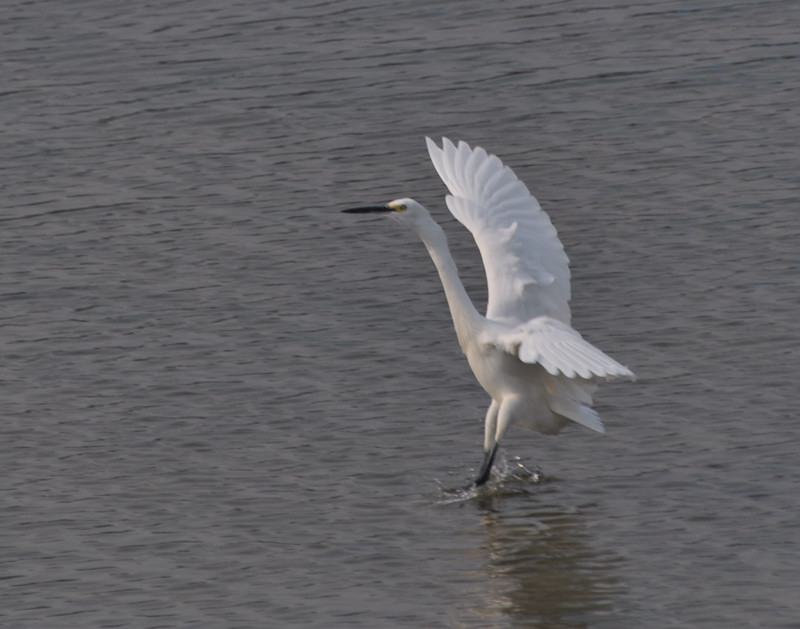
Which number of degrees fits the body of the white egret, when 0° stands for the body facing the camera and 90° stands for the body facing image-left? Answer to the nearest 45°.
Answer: approximately 90°
